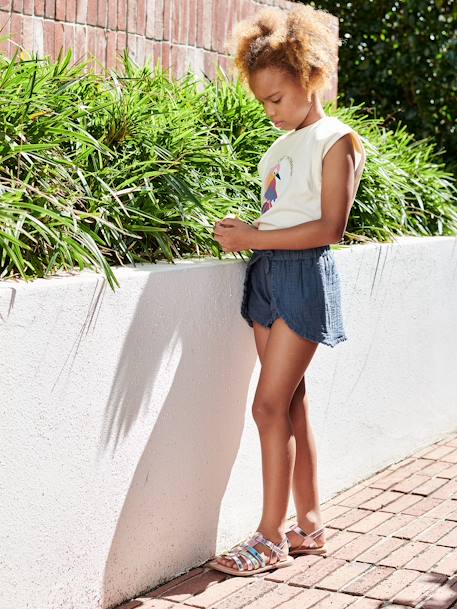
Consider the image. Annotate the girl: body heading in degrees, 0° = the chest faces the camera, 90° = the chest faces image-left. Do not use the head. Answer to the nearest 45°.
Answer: approximately 45°
